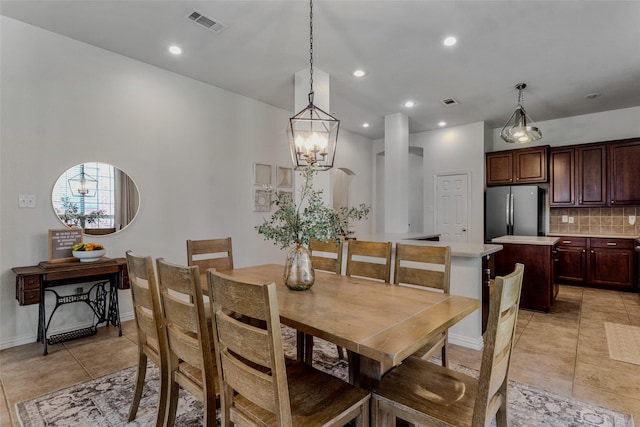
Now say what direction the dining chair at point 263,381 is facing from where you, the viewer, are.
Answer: facing away from the viewer and to the right of the viewer

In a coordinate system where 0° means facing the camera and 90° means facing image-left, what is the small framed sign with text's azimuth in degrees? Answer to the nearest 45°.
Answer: approximately 0°

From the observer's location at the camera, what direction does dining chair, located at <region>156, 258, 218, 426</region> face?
facing away from the viewer and to the right of the viewer

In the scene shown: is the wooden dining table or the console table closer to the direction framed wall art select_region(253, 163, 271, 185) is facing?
the wooden dining table

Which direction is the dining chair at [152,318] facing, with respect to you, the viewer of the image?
facing away from the viewer and to the right of the viewer

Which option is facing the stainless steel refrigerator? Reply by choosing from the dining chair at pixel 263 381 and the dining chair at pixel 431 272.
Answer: the dining chair at pixel 263 381

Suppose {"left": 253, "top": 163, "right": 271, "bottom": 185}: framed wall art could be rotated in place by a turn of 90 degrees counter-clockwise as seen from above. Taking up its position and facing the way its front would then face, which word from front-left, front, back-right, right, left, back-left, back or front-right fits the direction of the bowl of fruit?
back

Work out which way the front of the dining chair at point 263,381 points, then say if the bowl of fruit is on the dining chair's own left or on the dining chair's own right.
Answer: on the dining chair's own left

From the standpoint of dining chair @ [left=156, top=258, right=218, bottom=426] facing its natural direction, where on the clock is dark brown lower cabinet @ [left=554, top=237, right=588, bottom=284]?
The dark brown lower cabinet is roughly at 1 o'clock from the dining chair.

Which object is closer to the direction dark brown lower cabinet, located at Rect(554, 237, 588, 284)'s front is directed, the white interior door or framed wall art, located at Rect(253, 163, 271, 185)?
the framed wall art

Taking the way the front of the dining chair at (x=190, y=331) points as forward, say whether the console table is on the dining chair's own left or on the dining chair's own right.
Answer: on the dining chair's own left

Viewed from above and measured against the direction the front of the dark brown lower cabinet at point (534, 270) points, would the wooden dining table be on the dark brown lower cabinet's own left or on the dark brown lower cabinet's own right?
on the dark brown lower cabinet's own right
